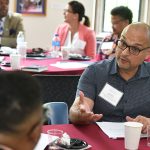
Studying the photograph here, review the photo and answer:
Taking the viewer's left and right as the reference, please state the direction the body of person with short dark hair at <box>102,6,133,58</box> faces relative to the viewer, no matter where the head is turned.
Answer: facing the viewer and to the left of the viewer

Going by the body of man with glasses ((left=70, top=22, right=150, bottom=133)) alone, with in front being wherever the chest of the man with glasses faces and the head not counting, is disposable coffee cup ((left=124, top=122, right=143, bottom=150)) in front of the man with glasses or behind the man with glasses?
in front

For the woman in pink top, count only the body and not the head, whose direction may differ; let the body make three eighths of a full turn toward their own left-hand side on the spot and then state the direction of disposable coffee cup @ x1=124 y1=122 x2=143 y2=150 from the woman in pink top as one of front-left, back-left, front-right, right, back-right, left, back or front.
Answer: right

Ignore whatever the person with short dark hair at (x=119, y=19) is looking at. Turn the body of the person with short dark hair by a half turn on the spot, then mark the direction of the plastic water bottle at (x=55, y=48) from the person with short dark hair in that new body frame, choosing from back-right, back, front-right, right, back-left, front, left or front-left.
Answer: back-left

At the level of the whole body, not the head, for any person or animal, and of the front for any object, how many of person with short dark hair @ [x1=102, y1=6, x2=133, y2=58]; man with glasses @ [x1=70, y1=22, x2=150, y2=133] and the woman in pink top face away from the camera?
0

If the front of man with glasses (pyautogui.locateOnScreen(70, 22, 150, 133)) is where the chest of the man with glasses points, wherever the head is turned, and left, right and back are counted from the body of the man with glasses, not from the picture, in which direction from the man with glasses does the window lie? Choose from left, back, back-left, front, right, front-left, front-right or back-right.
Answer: back

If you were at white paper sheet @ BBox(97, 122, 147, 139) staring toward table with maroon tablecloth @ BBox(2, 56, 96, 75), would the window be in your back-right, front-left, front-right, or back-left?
front-right

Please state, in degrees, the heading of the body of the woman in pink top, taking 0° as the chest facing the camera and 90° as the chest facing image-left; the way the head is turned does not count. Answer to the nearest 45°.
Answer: approximately 45°

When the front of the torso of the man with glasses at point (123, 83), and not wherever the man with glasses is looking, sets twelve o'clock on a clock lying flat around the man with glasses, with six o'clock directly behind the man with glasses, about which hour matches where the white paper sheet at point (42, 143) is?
The white paper sheet is roughly at 1 o'clock from the man with glasses.

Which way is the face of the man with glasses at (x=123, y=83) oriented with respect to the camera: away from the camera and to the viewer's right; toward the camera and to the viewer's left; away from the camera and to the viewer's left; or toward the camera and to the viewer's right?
toward the camera and to the viewer's left

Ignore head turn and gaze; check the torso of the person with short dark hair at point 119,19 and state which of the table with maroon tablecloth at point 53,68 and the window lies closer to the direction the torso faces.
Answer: the table with maroon tablecloth

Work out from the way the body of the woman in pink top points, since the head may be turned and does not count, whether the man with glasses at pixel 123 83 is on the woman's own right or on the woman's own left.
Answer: on the woman's own left

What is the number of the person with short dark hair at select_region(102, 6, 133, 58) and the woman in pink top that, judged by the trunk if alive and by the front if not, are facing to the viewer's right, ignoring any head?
0

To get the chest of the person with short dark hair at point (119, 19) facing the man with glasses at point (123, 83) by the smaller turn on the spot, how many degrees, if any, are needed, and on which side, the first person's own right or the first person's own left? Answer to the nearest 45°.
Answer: approximately 45° to the first person's own left

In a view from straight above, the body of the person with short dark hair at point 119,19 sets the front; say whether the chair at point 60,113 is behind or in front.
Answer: in front
